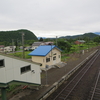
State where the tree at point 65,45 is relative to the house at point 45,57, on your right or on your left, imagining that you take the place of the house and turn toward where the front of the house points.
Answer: on your left

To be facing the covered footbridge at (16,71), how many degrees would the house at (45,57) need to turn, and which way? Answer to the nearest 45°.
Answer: approximately 45° to its right

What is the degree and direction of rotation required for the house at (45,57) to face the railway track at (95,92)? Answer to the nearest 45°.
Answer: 0° — it already faces it

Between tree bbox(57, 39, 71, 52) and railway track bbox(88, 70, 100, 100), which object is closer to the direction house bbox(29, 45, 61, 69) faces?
the railway track

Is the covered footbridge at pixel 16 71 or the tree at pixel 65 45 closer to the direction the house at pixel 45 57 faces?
the covered footbridge
